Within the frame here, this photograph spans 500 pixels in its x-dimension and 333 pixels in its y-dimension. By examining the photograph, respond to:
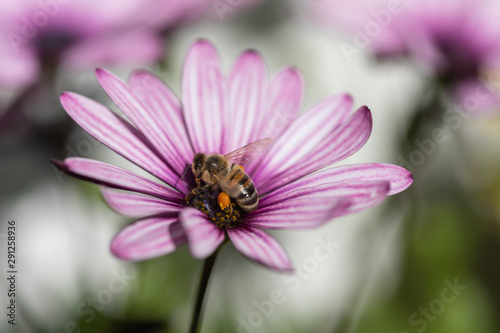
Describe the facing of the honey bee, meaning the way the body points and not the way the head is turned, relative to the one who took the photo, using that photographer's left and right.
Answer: facing to the left of the viewer
